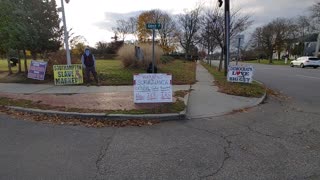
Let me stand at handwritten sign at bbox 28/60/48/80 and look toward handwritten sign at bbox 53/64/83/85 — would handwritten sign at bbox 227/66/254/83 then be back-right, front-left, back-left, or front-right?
front-left

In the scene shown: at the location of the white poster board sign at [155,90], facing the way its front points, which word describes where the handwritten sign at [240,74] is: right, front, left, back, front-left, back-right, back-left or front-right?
back-left

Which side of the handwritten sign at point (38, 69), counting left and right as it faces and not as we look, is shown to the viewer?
front

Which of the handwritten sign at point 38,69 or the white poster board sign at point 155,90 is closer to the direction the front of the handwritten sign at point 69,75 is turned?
the white poster board sign

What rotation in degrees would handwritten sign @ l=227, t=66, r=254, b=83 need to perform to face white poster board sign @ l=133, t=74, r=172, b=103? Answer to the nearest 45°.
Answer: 0° — it already faces it

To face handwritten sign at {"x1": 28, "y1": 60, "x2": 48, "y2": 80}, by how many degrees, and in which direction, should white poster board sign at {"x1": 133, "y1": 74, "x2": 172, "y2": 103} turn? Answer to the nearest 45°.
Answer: approximately 135° to its right

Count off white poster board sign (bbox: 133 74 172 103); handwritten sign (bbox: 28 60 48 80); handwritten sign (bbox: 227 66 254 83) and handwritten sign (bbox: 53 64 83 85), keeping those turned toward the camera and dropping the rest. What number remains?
4

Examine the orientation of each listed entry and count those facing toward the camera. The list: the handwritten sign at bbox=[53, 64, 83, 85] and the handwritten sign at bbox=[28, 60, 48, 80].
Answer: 2

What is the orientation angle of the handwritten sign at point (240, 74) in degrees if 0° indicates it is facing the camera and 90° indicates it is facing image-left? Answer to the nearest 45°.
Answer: approximately 0°

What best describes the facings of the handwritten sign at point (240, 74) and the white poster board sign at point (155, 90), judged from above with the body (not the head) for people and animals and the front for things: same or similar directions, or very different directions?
same or similar directions

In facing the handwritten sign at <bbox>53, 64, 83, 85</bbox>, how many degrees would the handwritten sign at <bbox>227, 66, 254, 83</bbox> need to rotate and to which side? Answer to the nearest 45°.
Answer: approximately 90° to its right

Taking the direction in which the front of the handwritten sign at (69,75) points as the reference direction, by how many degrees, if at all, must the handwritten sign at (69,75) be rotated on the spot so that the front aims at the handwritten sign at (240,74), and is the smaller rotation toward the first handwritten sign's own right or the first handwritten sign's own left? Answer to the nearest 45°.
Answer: approximately 90° to the first handwritten sign's own left
